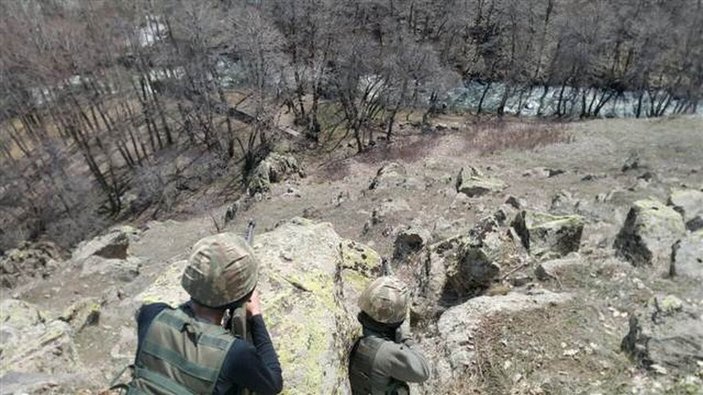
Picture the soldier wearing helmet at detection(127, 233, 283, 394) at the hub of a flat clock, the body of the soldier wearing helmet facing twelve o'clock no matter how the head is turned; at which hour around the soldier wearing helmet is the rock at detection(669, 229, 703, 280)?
The rock is roughly at 1 o'clock from the soldier wearing helmet.

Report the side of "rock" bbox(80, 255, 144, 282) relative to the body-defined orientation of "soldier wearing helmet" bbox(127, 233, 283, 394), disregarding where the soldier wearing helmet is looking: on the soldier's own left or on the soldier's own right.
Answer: on the soldier's own left

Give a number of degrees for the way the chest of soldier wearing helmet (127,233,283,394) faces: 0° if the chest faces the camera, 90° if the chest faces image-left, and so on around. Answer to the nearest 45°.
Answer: approximately 225°

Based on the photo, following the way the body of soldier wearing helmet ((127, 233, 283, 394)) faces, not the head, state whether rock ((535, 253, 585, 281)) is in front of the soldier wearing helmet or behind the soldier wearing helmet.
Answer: in front

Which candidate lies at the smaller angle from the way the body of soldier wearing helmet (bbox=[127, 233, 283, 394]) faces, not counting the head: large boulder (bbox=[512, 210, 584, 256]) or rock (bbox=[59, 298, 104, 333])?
the large boulder

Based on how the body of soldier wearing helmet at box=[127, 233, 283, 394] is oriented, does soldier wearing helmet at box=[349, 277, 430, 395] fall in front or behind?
in front

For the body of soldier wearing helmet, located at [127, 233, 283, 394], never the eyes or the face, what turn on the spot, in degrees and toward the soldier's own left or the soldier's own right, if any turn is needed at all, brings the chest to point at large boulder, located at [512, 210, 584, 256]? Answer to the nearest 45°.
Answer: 0° — they already face it

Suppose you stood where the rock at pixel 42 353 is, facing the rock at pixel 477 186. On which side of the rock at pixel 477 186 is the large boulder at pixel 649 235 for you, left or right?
right

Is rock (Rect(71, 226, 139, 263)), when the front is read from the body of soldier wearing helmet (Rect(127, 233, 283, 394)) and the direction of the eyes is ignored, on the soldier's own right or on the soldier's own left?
on the soldier's own left

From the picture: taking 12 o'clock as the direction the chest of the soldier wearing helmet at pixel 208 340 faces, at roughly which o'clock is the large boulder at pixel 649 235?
The large boulder is roughly at 1 o'clock from the soldier wearing helmet.
